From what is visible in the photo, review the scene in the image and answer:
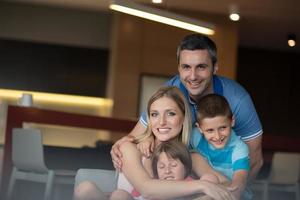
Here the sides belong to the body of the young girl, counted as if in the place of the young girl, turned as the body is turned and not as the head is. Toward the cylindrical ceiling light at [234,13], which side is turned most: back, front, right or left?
back

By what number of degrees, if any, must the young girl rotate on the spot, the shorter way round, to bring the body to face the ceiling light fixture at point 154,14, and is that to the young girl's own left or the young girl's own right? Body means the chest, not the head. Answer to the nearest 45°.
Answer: approximately 180°

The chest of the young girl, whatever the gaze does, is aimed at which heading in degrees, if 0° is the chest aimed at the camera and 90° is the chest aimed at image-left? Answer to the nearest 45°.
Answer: approximately 0°
